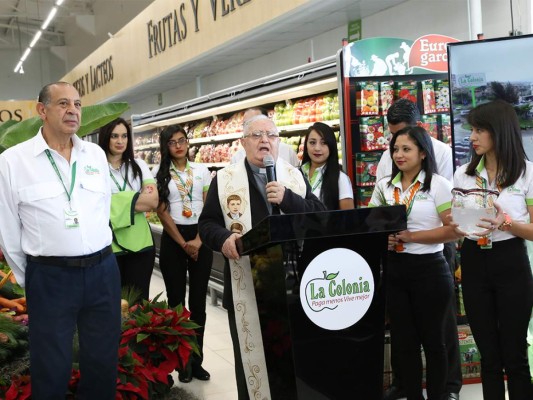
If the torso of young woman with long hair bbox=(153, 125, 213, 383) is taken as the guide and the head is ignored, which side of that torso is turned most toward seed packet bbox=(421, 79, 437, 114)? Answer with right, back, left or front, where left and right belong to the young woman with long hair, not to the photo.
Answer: left

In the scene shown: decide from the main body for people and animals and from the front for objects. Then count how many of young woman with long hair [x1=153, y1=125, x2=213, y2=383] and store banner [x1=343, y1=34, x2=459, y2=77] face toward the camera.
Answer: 2

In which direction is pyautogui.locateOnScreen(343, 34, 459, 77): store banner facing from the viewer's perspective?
toward the camera

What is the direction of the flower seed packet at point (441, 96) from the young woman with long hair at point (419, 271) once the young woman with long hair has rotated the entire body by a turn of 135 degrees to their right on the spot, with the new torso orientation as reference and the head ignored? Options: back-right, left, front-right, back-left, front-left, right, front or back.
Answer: front

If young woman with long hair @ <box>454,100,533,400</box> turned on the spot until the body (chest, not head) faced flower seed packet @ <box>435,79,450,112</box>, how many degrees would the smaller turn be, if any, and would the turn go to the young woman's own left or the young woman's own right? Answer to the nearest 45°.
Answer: approximately 135° to the young woman's own right

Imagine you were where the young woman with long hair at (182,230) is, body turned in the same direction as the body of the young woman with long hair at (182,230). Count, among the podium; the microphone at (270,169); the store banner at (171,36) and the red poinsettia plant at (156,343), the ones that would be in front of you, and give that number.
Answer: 3

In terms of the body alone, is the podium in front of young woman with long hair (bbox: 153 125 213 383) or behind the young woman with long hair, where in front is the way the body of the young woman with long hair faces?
in front

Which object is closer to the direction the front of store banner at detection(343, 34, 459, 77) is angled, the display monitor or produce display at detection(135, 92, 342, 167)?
the display monitor

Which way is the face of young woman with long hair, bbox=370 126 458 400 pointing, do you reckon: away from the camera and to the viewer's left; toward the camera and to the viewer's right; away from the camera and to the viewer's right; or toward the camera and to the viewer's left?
toward the camera and to the viewer's left

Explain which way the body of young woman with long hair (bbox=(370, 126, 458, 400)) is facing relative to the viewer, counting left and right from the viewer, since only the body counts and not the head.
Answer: facing the viewer and to the left of the viewer

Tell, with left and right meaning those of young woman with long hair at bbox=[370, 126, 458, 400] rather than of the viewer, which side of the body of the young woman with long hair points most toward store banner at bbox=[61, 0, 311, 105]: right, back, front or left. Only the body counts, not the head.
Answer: right

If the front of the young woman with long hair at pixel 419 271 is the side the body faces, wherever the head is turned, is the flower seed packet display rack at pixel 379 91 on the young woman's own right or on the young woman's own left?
on the young woman's own right

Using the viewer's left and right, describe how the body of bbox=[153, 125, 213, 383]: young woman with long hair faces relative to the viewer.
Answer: facing the viewer

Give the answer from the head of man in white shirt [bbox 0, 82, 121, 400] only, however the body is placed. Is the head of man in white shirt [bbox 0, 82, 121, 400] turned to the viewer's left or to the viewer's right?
to the viewer's right

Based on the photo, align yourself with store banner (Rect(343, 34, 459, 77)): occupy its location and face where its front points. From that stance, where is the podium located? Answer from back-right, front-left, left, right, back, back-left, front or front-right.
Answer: front
